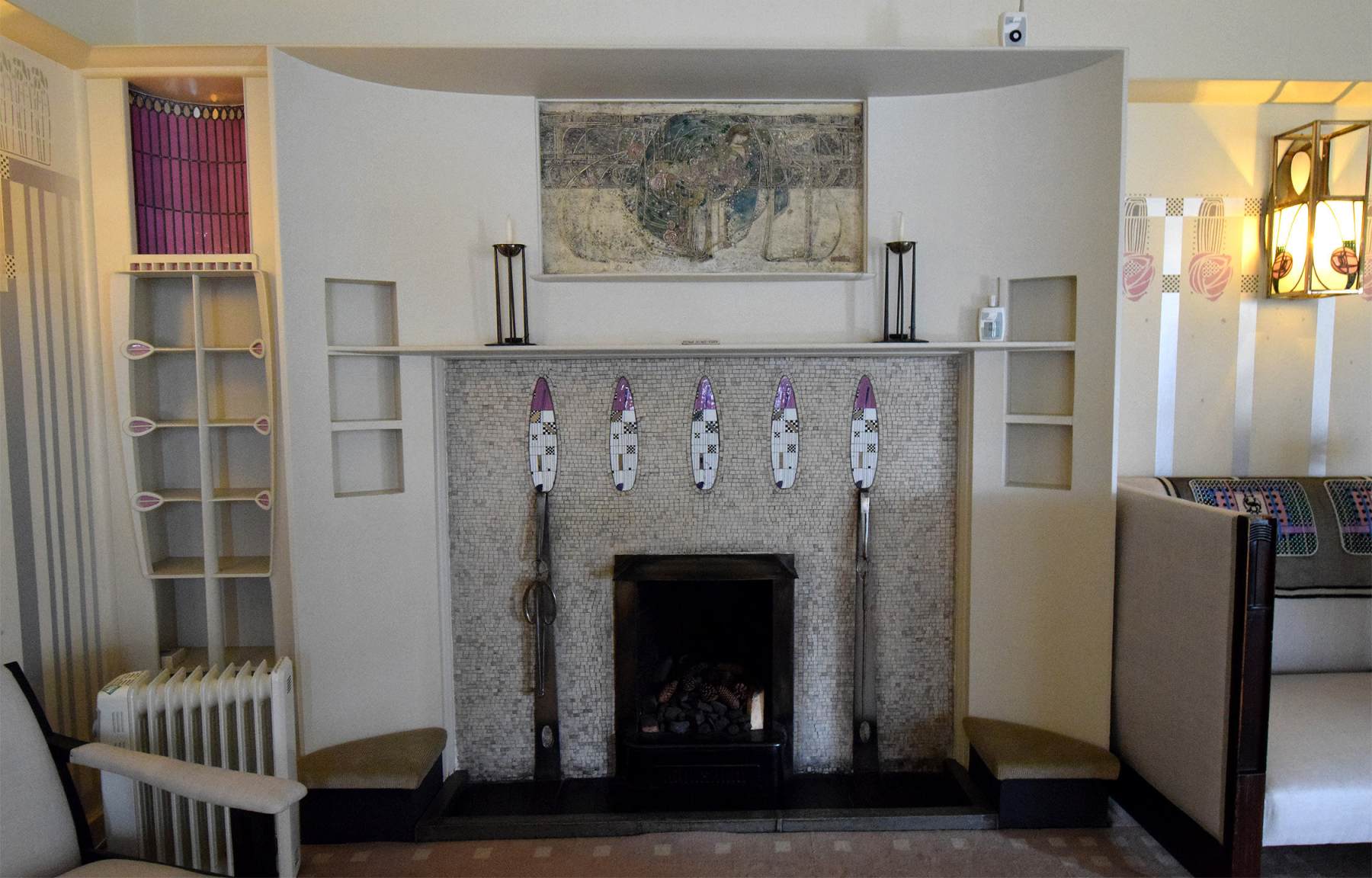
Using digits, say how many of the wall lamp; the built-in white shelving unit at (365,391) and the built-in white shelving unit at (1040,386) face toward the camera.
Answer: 3

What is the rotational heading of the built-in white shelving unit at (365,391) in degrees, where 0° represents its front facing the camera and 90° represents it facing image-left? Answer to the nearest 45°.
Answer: approximately 0°

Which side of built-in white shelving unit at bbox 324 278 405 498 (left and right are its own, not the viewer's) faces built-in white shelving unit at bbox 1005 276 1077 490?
left

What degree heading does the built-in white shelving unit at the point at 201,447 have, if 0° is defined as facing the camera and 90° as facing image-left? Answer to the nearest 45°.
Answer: approximately 0°

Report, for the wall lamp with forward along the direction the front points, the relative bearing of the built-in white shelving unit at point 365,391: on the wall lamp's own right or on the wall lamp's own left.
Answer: on the wall lamp's own right

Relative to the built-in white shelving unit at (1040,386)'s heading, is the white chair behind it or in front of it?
in front

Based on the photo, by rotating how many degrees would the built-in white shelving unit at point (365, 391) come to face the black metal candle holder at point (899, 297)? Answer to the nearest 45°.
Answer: approximately 45° to its left

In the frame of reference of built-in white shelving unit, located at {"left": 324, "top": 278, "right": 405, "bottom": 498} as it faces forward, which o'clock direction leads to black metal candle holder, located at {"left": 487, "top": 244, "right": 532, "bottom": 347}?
The black metal candle holder is roughly at 10 o'clock from the built-in white shelving unit.

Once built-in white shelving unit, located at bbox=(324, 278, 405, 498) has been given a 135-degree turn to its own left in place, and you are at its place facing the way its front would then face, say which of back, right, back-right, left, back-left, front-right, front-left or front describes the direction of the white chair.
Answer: back

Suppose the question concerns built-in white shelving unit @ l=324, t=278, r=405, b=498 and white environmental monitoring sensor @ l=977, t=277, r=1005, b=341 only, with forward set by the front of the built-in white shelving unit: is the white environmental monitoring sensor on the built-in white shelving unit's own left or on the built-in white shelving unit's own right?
on the built-in white shelving unit's own left

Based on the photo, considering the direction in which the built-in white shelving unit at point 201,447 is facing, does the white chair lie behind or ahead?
ahead
